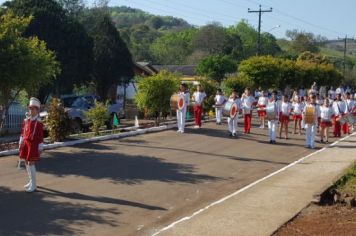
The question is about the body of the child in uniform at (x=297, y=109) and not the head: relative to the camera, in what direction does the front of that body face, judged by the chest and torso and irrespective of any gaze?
toward the camera

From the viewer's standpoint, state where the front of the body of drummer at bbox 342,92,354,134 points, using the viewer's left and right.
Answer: facing the viewer and to the left of the viewer

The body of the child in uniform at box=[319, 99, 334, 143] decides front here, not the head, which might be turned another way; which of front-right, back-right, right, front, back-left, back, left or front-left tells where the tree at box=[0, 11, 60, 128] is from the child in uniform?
front-right

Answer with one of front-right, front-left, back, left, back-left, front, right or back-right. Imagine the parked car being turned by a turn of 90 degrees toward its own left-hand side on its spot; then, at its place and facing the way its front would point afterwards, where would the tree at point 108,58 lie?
back-left

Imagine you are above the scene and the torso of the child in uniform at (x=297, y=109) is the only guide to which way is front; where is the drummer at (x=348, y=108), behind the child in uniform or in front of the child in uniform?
behind

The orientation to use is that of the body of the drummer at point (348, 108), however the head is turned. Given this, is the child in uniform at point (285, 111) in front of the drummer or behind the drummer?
in front

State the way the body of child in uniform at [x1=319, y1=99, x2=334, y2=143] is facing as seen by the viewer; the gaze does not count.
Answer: toward the camera

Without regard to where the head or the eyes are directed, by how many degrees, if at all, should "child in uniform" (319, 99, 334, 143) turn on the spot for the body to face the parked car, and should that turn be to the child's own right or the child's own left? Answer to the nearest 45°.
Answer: approximately 90° to the child's own right

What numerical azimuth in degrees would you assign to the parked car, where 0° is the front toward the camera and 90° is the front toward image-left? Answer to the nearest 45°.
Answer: approximately 45°

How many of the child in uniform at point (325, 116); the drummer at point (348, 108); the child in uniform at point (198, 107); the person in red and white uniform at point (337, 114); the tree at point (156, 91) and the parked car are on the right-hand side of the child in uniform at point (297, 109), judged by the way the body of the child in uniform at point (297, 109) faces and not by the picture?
3

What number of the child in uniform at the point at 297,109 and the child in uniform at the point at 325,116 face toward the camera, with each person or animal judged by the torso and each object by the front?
2

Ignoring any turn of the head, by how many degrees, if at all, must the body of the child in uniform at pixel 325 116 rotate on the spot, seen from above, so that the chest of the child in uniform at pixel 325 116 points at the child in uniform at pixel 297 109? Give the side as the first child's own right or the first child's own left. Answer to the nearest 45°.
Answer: approximately 135° to the first child's own right

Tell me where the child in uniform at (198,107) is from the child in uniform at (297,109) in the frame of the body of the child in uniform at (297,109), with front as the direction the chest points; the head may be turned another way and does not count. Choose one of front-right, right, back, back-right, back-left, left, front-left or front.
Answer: right

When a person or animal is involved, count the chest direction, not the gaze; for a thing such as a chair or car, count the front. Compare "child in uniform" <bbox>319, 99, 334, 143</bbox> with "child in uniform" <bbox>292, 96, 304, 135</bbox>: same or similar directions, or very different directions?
same or similar directions
